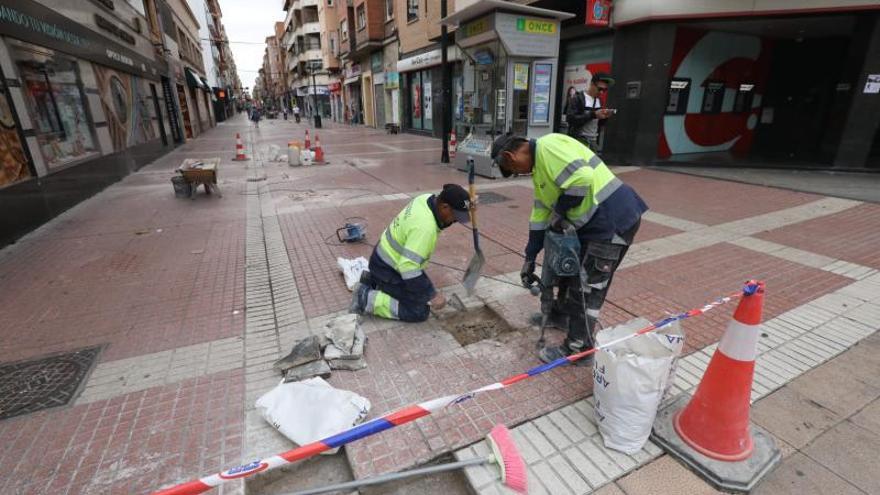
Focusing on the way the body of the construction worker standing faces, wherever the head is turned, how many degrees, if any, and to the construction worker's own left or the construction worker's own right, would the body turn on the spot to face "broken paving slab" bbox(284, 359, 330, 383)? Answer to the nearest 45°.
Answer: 0° — they already face it

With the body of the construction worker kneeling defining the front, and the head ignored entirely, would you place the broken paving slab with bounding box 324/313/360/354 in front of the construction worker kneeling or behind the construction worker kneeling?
behind

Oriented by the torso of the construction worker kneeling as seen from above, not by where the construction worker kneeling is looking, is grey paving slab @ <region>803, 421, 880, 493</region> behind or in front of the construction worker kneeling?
in front

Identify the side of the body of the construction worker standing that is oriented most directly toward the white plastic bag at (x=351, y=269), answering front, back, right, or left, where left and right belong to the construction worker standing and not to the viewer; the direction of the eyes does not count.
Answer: front

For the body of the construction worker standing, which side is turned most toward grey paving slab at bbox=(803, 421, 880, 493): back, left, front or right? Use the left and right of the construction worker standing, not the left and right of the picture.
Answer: back

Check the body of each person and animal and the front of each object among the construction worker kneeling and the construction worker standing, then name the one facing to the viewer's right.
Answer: the construction worker kneeling

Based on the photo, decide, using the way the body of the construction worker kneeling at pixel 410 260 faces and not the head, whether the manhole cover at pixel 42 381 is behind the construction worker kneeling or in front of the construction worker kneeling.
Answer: behind

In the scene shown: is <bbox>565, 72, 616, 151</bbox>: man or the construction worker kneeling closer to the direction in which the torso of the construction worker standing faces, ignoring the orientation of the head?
the construction worker kneeling

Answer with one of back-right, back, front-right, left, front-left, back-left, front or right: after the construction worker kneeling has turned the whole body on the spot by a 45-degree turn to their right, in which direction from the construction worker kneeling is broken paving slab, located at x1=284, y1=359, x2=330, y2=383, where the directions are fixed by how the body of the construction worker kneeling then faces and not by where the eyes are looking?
right

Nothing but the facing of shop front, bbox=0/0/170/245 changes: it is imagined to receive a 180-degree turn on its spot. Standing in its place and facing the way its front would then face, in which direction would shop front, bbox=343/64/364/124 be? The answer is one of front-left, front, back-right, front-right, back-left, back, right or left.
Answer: right

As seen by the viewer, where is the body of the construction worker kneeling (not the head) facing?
to the viewer's right

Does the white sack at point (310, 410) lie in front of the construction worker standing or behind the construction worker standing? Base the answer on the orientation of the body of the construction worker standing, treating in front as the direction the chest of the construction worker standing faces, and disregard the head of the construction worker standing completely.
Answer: in front

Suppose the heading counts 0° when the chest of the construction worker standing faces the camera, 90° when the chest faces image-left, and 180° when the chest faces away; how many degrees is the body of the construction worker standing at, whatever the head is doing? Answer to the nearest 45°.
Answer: approximately 90°

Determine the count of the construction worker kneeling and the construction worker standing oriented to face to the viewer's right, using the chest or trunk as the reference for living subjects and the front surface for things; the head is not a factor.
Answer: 1

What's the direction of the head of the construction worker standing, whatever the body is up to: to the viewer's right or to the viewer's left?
to the viewer's left

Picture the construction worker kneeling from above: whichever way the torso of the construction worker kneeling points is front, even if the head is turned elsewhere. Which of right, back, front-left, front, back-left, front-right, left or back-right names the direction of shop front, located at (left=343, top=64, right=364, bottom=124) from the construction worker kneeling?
left

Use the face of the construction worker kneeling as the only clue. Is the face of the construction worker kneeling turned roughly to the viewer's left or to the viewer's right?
to the viewer's right

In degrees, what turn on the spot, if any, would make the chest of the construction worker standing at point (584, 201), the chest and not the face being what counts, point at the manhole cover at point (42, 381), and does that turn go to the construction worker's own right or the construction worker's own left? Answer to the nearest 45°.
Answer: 0° — they already face it

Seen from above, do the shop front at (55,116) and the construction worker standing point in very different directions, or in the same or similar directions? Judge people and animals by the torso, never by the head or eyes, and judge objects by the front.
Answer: very different directions

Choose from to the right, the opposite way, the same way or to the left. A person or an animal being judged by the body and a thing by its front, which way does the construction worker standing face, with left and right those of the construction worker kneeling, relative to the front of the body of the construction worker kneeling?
the opposite way

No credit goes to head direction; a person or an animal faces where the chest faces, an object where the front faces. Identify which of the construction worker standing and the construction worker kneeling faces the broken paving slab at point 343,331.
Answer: the construction worker standing

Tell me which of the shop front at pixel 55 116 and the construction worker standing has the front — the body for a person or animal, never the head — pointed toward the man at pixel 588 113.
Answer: the shop front
